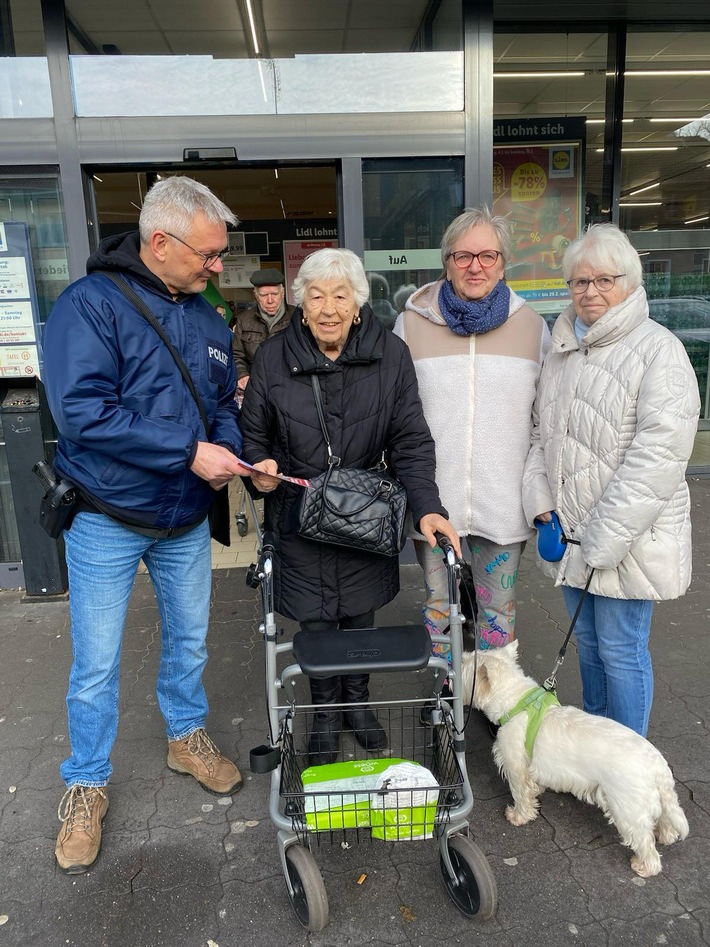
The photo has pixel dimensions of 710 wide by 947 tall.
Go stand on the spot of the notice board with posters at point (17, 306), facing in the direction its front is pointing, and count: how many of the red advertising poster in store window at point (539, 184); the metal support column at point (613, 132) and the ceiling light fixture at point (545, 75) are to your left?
3

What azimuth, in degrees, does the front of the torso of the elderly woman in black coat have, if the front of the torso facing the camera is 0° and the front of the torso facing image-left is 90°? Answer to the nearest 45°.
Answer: approximately 0°

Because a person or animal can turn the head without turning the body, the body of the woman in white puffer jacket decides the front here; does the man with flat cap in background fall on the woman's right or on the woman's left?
on the woman's right

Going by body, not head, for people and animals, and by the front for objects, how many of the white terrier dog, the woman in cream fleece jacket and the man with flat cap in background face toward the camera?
2

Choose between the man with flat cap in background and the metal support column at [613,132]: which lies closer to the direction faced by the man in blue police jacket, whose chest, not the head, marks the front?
the metal support column

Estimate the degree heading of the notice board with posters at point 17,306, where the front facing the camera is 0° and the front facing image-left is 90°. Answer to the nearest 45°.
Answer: approximately 0°

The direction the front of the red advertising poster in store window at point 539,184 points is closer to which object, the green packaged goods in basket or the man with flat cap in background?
the green packaged goods in basket

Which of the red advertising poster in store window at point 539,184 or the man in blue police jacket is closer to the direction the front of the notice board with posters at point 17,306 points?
the man in blue police jacket
